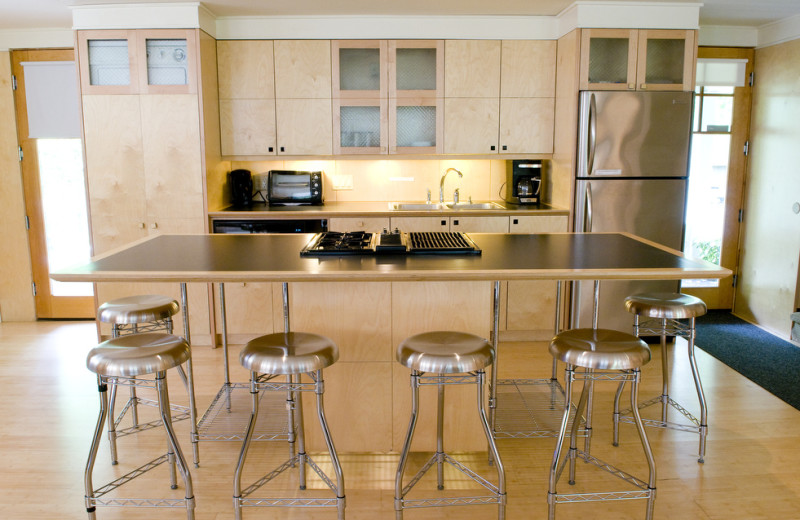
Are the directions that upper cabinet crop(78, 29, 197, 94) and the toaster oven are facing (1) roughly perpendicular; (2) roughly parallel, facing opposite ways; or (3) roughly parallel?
roughly parallel

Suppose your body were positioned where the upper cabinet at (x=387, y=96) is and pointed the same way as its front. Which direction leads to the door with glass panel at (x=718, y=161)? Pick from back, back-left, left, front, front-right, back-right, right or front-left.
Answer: left

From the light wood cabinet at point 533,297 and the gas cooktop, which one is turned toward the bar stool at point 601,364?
the light wood cabinet

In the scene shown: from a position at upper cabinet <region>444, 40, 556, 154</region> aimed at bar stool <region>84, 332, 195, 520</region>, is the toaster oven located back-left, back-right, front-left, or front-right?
front-right

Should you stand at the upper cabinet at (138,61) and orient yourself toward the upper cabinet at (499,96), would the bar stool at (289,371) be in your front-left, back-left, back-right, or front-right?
front-right

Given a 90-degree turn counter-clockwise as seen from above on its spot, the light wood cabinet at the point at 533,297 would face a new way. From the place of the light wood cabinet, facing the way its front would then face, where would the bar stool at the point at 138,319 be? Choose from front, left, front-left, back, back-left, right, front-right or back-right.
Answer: back-right

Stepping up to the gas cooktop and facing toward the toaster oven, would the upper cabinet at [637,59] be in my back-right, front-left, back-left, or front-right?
front-right

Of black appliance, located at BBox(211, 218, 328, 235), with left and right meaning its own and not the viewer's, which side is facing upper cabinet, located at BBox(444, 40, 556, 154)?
left

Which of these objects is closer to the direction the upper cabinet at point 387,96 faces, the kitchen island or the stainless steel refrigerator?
the kitchen island

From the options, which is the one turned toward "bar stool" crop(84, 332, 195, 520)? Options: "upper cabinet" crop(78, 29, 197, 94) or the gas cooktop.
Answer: the upper cabinet

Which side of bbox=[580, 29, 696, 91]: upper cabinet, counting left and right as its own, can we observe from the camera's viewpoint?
front

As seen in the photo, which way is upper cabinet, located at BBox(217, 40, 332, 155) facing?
toward the camera

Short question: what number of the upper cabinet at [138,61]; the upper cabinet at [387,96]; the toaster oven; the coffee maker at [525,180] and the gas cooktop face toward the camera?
4

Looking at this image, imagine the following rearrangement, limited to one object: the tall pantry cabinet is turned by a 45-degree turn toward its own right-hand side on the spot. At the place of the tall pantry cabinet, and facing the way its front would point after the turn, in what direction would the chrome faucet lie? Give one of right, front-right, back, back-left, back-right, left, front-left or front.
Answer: back-left

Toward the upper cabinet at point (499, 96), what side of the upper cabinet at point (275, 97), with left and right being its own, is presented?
left

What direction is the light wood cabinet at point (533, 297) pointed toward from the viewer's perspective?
toward the camera
